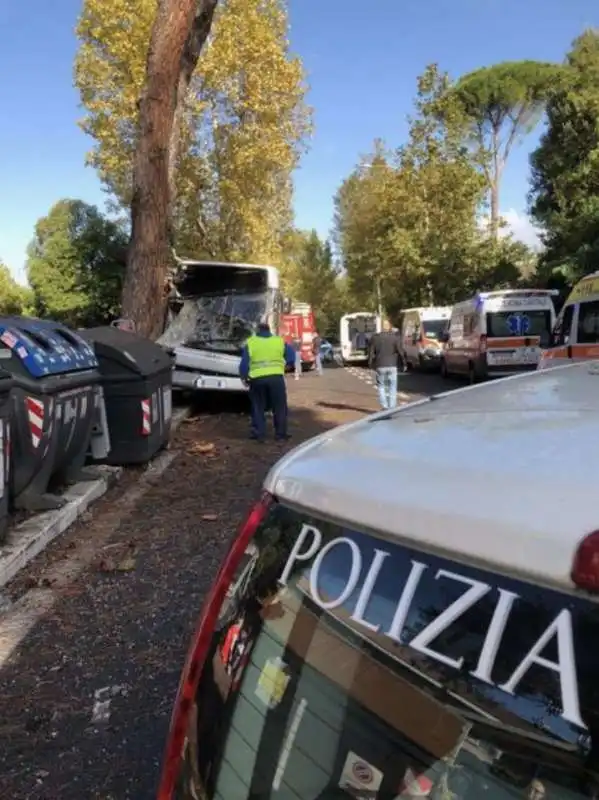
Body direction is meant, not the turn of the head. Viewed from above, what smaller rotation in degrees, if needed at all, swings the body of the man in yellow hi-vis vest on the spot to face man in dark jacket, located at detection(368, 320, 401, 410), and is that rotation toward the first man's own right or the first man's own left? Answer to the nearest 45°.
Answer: approximately 45° to the first man's own right

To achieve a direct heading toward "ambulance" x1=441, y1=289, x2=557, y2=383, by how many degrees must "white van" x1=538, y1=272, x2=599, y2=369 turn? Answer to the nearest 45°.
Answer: approximately 90° to its right

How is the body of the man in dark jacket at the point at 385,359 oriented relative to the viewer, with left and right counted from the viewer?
facing away from the viewer

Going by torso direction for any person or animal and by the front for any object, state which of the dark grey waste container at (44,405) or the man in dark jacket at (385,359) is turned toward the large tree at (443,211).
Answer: the man in dark jacket

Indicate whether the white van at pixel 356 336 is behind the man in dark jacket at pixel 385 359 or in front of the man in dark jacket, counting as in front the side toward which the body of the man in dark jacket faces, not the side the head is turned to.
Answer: in front

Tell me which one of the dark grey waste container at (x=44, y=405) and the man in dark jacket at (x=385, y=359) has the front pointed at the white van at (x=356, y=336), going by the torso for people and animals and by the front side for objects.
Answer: the man in dark jacket

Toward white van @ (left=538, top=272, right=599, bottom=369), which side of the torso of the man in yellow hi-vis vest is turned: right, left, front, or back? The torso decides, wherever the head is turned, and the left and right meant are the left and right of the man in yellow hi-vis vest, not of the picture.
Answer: right

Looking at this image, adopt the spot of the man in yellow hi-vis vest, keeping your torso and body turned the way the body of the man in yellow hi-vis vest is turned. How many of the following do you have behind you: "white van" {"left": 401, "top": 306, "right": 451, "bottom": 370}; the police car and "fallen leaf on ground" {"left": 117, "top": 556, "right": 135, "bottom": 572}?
2

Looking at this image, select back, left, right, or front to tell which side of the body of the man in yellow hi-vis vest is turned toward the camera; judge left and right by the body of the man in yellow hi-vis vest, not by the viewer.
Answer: back
